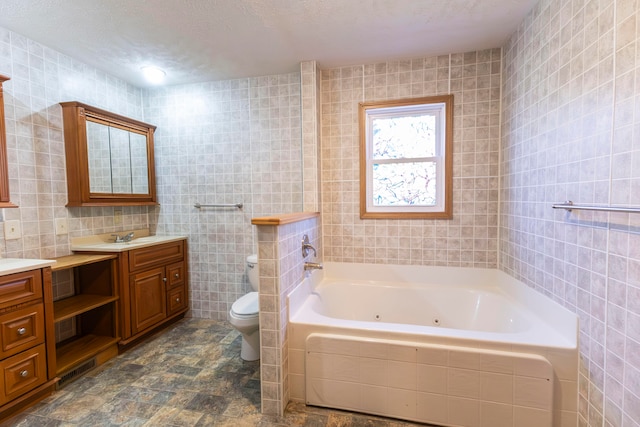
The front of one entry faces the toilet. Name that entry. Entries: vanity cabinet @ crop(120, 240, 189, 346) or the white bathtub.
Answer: the vanity cabinet

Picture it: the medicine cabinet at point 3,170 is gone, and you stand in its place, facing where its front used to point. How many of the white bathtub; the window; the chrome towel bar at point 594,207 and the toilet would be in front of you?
4

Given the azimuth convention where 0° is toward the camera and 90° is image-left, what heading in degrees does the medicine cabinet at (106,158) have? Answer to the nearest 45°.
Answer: approximately 315°

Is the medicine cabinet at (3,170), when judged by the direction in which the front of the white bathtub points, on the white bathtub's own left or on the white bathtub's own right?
on the white bathtub's own right

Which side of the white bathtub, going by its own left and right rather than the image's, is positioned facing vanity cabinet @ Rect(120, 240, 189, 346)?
right
